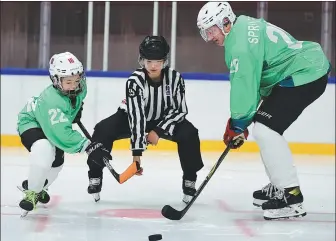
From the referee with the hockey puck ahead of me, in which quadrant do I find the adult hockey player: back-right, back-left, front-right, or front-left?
front-left

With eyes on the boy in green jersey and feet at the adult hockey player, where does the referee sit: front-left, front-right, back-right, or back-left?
front-right

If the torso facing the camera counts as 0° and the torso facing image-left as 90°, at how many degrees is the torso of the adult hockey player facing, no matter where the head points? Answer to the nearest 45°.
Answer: approximately 90°

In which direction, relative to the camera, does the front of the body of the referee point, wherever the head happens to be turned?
toward the camera

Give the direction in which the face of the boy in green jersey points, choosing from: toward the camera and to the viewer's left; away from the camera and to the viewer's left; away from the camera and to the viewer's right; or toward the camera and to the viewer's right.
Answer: toward the camera and to the viewer's right

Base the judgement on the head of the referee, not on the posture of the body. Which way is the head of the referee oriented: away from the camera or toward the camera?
toward the camera

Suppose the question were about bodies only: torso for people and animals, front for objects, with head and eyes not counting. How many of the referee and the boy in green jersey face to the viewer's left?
0

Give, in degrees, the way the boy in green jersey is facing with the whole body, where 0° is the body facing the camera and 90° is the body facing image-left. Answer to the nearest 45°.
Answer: approximately 315°

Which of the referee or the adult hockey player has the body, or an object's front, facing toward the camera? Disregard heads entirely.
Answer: the referee

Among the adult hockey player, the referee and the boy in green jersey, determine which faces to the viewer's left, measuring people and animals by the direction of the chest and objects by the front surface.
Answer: the adult hockey player

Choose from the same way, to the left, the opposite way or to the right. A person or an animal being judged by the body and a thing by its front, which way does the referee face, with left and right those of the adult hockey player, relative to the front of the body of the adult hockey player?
to the left

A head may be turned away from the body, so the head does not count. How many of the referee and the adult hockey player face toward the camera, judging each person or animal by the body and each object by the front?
1
